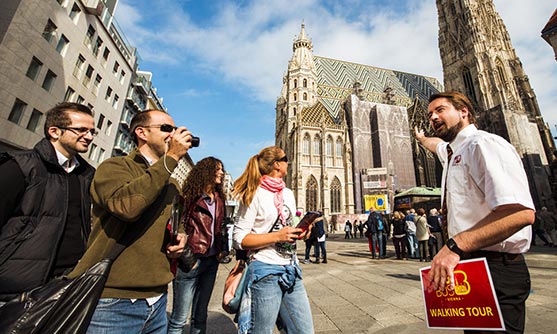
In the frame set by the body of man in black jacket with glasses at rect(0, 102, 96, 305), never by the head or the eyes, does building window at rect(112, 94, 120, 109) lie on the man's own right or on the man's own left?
on the man's own left

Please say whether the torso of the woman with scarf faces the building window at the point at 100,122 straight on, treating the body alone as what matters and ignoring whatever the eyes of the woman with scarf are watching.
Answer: no

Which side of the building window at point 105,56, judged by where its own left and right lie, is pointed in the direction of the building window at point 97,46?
right

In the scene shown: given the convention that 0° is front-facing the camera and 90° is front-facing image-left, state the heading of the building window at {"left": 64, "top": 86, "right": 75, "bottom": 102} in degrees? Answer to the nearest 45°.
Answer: approximately 315°

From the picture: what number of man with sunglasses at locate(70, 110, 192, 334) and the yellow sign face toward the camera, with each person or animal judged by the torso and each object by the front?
1

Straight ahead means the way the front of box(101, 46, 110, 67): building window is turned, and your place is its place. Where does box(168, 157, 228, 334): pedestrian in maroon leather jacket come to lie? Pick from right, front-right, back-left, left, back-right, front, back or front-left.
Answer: front-right

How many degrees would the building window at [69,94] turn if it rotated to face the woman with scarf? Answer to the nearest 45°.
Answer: approximately 45° to its right

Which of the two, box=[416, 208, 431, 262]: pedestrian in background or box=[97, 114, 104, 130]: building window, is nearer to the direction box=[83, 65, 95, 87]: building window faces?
the pedestrian in background

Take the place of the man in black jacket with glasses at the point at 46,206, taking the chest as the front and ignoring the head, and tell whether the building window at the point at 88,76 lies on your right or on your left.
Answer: on your left

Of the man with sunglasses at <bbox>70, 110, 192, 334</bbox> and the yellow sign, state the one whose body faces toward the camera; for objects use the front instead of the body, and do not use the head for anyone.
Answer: the yellow sign

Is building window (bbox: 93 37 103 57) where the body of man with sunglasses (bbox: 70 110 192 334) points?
no

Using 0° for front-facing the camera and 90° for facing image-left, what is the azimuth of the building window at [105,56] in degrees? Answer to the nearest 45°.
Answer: approximately 315°
